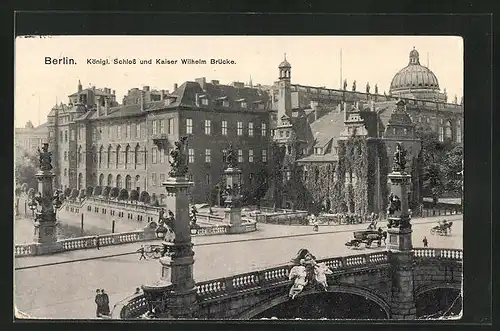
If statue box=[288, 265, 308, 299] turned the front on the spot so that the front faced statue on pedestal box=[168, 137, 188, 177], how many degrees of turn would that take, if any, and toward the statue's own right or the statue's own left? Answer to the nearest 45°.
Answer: approximately 45° to the statue's own right

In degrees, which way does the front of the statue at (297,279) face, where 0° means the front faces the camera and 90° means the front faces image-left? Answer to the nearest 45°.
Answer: approximately 45°

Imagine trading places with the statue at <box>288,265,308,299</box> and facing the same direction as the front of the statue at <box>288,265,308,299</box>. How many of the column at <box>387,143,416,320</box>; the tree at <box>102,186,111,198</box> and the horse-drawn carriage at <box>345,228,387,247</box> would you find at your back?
2

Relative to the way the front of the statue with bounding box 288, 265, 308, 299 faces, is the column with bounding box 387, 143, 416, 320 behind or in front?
behind

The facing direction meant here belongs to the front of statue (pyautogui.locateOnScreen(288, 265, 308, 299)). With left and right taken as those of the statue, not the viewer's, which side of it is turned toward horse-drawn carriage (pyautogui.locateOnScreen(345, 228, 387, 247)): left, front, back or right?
back
